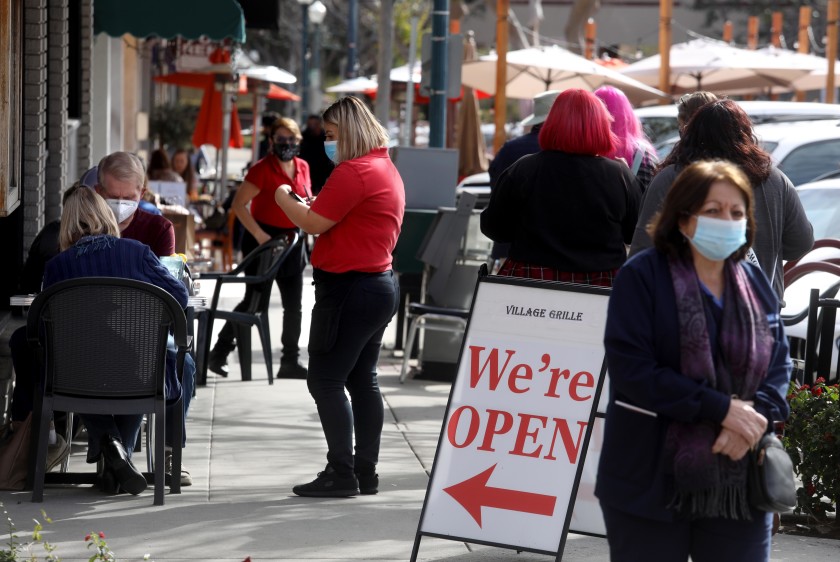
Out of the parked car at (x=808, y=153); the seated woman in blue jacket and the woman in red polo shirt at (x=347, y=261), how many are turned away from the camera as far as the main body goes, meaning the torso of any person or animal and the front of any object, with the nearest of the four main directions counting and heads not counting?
1

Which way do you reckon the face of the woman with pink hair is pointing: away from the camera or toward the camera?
away from the camera

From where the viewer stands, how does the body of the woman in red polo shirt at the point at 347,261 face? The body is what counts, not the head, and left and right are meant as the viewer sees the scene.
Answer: facing to the left of the viewer

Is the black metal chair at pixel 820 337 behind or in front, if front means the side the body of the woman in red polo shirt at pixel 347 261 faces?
behind

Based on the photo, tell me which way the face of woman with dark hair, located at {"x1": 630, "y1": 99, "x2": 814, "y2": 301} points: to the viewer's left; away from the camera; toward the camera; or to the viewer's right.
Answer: away from the camera

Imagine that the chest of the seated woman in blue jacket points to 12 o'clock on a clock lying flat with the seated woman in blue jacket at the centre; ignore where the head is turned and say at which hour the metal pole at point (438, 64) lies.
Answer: The metal pole is roughly at 1 o'clock from the seated woman in blue jacket.

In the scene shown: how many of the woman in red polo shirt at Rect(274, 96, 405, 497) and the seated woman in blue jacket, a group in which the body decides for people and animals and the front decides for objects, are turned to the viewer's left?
1

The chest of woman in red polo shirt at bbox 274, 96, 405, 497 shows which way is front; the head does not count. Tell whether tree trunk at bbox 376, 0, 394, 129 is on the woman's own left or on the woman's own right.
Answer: on the woman's own right

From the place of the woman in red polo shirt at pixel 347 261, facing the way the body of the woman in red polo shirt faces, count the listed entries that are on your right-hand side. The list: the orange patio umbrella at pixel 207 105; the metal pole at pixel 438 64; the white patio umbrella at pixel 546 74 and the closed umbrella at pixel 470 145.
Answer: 4

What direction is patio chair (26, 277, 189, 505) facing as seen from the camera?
away from the camera

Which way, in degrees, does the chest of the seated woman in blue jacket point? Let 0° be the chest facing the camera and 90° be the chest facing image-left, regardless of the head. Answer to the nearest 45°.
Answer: approximately 180°

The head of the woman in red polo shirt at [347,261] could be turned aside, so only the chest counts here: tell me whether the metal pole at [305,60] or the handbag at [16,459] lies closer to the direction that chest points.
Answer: the handbag

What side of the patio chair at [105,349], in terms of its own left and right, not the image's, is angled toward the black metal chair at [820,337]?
right

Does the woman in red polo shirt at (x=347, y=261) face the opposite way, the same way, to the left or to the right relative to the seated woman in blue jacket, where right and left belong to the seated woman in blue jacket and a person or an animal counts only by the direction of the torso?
to the left

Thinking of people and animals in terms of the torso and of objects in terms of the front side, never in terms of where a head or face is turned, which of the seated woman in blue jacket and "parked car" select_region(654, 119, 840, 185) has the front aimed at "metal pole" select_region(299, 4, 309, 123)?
the seated woman in blue jacket
